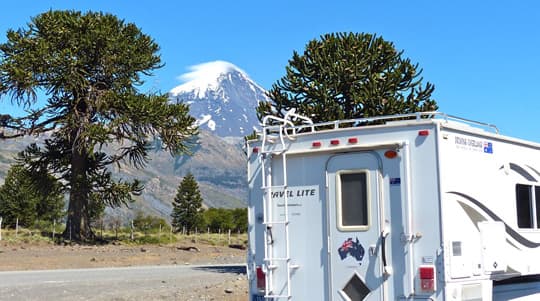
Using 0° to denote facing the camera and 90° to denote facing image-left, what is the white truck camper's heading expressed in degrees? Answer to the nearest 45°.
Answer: approximately 225°

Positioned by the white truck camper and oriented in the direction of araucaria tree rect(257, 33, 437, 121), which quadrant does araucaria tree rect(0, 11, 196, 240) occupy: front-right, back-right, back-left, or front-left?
front-left

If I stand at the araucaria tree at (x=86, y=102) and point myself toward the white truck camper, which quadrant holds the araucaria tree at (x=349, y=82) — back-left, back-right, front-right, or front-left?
front-left

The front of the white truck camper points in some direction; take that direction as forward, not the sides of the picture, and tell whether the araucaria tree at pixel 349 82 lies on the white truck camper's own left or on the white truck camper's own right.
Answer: on the white truck camper's own left

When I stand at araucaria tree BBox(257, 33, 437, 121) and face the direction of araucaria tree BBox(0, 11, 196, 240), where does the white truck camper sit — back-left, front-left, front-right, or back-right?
back-left

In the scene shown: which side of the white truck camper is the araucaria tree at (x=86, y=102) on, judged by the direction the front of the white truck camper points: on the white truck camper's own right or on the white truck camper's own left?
on the white truck camper's own left
